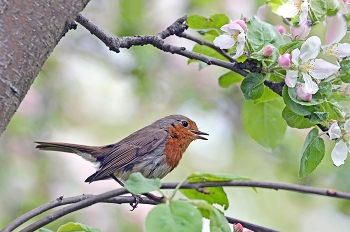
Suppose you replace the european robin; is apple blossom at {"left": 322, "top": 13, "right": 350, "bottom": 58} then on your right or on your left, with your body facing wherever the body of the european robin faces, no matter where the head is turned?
on your right

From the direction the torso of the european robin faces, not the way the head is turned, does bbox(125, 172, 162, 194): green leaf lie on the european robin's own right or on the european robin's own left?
on the european robin's own right

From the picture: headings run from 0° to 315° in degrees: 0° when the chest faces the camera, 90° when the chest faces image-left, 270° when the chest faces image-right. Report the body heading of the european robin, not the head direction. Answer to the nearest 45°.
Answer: approximately 270°

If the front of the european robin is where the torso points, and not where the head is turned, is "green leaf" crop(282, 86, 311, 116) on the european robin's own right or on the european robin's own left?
on the european robin's own right
